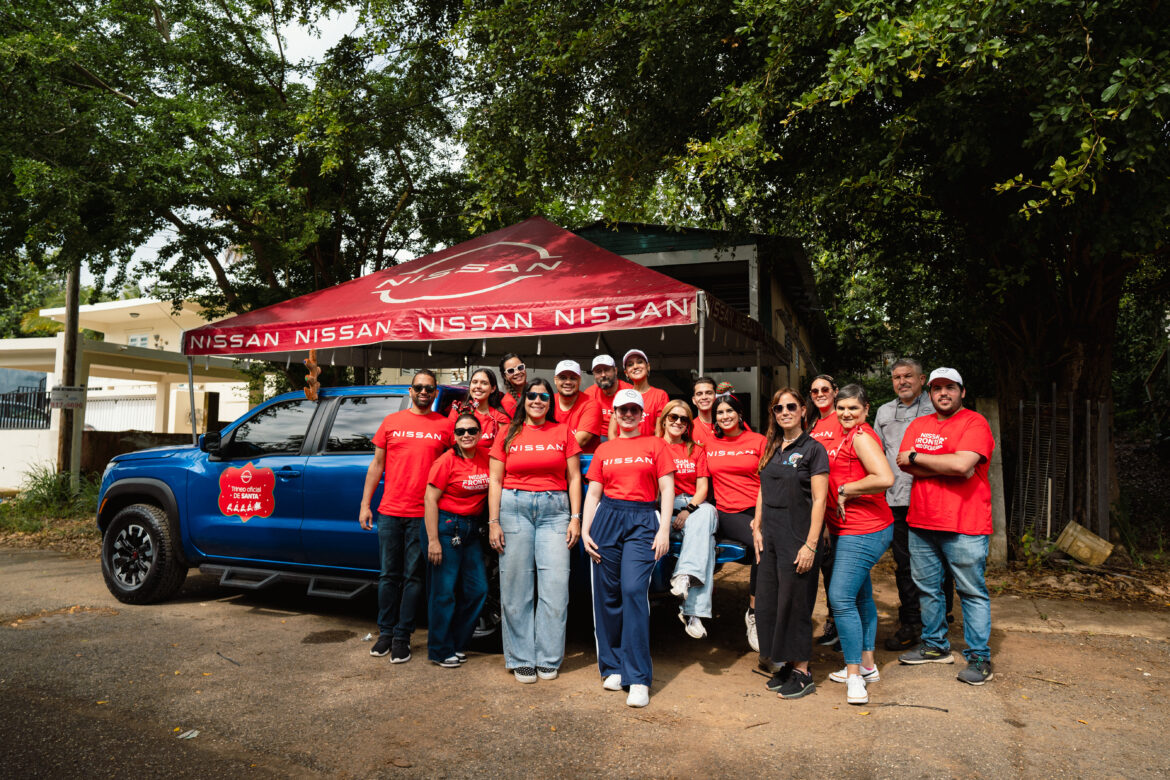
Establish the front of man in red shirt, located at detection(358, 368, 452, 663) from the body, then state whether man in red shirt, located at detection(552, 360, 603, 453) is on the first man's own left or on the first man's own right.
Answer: on the first man's own left

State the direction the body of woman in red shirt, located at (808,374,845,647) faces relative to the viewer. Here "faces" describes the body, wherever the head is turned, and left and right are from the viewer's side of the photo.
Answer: facing the viewer and to the left of the viewer

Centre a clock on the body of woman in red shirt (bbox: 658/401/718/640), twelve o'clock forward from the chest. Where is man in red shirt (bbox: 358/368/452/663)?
The man in red shirt is roughly at 3 o'clock from the woman in red shirt.

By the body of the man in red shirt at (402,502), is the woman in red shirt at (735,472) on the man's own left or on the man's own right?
on the man's own left

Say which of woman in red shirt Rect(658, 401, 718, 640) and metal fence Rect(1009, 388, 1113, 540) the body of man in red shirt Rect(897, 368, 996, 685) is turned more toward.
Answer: the woman in red shirt

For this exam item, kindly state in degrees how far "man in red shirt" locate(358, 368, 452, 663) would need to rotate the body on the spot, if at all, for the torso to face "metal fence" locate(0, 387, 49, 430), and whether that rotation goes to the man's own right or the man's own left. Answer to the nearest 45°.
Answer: approximately 135° to the man's own right

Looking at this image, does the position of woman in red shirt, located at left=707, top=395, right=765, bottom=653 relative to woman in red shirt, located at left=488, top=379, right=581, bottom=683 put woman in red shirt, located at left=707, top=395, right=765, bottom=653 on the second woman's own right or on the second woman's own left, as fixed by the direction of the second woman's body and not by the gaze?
on the second woman's own left

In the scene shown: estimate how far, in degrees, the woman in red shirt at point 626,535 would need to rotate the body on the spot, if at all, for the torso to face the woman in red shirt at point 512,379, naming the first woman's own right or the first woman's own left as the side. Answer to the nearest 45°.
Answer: approximately 135° to the first woman's own right

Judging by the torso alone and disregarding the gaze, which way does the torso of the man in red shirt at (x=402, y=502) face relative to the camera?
toward the camera

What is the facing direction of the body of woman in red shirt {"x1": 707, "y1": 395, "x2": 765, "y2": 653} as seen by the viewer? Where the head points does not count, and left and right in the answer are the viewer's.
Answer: facing the viewer

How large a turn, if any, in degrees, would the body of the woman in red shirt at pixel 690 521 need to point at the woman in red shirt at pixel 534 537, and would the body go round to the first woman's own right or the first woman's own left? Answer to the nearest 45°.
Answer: approximately 90° to the first woman's own right

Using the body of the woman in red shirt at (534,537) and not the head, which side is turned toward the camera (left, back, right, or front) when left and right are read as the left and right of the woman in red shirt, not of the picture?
front
